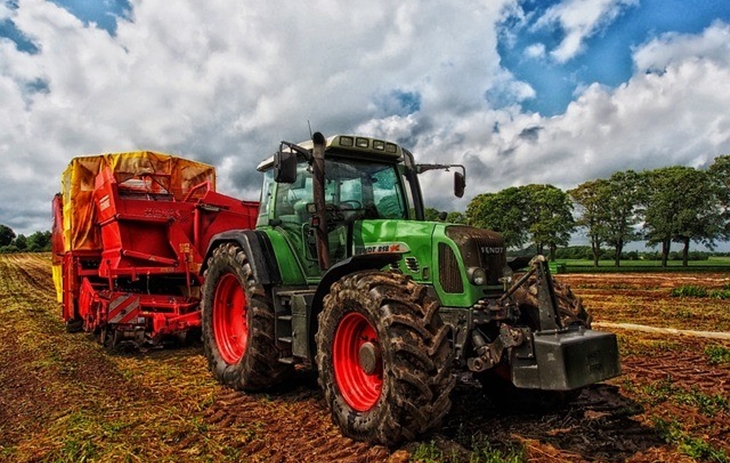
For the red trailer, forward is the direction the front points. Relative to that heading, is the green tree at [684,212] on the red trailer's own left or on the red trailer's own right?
on the red trailer's own left

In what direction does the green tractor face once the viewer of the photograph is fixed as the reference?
facing the viewer and to the right of the viewer

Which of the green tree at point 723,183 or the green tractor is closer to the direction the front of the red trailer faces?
the green tractor

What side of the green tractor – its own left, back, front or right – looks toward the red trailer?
back

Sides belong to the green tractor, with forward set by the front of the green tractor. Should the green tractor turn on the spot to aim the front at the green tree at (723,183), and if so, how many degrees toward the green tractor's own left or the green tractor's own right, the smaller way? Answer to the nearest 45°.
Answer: approximately 90° to the green tractor's own left

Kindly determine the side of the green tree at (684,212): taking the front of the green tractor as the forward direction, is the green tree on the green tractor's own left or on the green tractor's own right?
on the green tractor's own left

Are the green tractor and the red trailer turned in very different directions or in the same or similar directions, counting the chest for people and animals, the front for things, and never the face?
same or similar directions

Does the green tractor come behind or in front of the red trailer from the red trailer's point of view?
in front

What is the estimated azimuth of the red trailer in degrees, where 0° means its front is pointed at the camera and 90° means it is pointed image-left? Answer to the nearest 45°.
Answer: approximately 315°

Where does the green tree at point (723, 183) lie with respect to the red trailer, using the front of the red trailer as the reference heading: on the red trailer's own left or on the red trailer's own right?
on the red trailer's own left

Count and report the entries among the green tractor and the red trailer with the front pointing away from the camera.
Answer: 0
